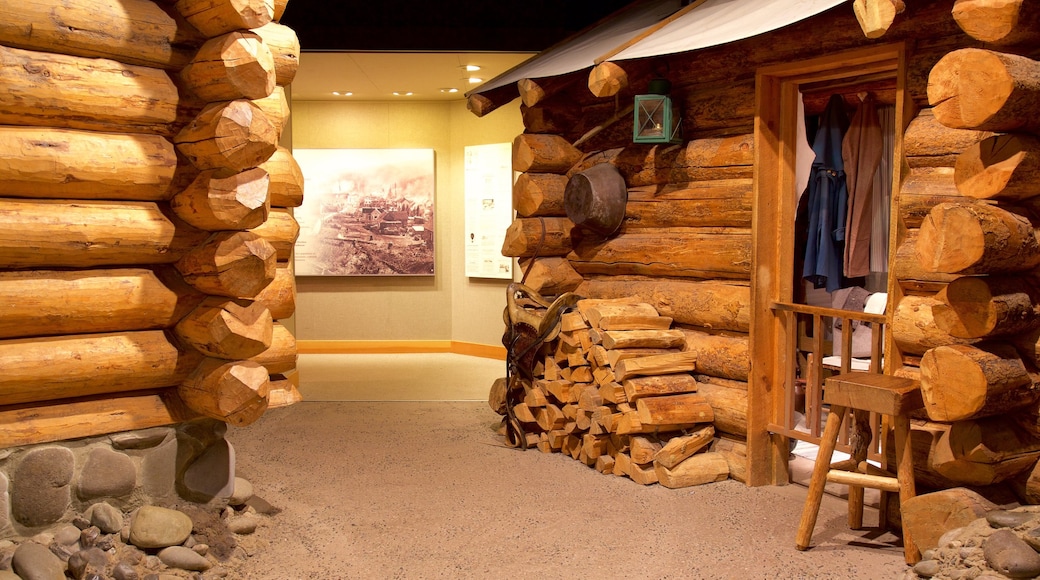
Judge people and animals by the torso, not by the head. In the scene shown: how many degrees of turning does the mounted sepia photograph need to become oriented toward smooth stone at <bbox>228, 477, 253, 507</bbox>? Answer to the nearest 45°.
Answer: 0° — it already faces it

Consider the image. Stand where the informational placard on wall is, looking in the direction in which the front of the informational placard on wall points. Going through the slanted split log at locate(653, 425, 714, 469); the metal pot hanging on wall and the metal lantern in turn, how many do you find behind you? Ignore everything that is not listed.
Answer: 0

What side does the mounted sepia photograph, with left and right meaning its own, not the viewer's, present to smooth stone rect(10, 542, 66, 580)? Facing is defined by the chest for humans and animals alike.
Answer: front

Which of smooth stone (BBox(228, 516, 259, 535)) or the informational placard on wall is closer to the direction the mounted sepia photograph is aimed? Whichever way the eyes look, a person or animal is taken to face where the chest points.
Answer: the smooth stone

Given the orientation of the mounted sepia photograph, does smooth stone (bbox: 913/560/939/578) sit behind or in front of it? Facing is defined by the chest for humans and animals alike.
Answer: in front

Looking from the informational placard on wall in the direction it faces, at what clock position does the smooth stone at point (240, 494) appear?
The smooth stone is roughly at 11 o'clock from the informational placard on wall.

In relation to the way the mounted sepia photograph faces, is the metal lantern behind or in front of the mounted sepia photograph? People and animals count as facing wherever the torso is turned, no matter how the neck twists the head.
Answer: in front

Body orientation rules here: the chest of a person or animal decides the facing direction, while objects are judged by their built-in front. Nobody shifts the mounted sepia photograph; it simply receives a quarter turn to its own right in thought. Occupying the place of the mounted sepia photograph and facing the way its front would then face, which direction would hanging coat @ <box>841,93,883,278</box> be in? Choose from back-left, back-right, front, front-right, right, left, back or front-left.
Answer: back-left

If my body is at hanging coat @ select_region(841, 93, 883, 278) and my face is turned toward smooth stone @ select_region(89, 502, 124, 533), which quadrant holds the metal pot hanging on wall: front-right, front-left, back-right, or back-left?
front-right

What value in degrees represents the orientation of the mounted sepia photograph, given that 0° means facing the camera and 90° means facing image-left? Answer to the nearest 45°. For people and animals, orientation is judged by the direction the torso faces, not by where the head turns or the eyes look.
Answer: approximately 0°

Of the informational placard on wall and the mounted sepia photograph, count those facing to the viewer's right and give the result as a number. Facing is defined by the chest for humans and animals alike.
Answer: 0

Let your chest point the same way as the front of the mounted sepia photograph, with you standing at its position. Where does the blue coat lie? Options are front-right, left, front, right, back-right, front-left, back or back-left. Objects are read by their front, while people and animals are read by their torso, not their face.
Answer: front-left

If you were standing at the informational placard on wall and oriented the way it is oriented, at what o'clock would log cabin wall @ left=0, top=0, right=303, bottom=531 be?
The log cabin wall is roughly at 11 o'clock from the informational placard on wall.

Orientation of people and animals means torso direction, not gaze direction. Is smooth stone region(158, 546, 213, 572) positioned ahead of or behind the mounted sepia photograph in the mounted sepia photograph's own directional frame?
ahead

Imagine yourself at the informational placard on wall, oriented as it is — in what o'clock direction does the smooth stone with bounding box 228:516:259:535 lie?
The smooth stone is roughly at 11 o'clock from the informational placard on wall.

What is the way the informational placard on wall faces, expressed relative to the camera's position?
facing the viewer and to the left of the viewer
